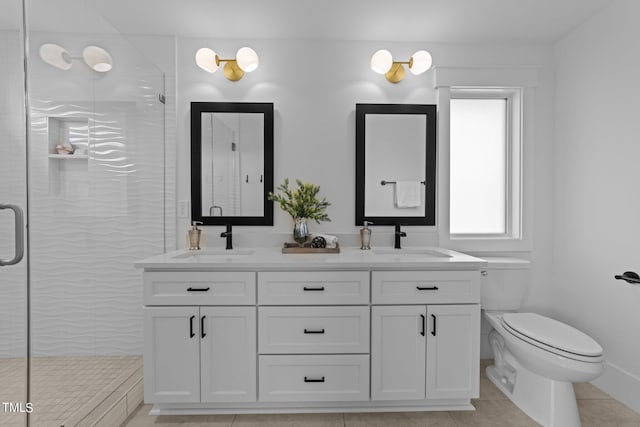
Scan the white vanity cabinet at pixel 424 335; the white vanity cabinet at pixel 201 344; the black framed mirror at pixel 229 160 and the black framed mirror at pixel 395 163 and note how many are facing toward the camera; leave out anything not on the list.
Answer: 4

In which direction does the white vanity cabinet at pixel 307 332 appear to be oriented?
toward the camera

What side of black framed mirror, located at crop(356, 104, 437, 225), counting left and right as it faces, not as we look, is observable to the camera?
front

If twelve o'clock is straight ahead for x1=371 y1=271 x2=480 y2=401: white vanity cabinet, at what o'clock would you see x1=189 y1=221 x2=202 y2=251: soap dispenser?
The soap dispenser is roughly at 3 o'clock from the white vanity cabinet.

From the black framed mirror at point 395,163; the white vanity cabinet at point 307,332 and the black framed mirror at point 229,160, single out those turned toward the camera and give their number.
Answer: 3

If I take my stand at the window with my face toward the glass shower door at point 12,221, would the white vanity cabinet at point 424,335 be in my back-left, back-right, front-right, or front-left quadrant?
front-left

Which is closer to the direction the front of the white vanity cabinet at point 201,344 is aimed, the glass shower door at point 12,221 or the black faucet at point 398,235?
the glass shower door
